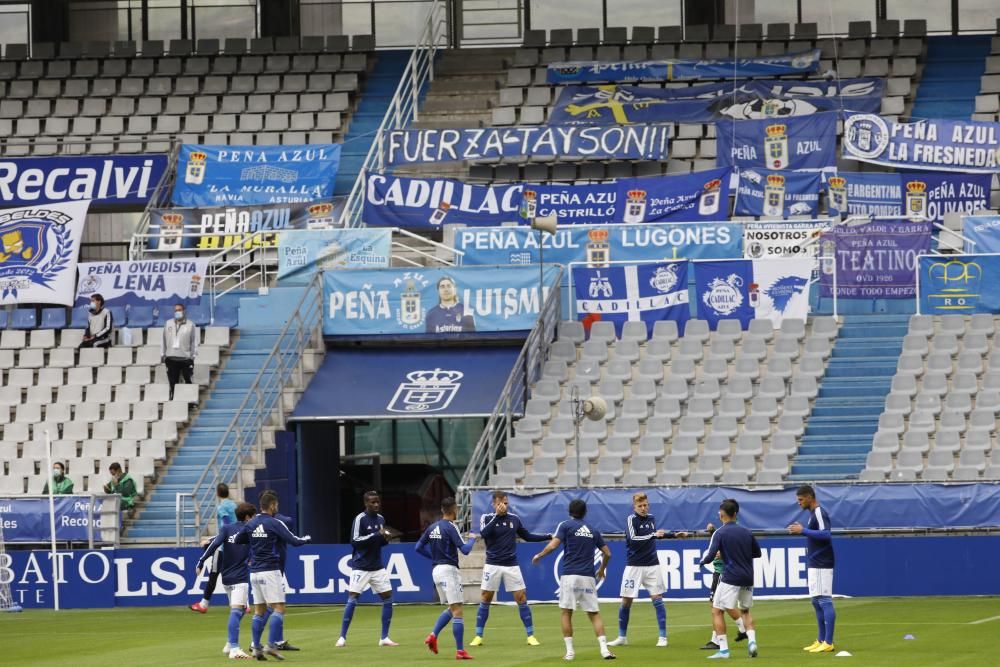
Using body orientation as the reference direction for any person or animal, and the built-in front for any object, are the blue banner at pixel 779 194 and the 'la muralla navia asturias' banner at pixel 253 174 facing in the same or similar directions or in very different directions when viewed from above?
same or similar directions

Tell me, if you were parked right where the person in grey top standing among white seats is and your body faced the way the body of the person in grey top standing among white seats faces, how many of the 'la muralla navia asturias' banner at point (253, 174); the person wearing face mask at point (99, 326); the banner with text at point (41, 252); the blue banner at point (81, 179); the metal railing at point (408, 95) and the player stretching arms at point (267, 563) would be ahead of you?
1

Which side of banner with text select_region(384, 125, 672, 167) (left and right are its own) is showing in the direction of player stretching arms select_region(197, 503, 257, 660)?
front

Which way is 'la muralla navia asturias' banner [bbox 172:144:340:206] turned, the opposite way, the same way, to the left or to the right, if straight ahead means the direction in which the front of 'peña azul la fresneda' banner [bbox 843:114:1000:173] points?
the same way

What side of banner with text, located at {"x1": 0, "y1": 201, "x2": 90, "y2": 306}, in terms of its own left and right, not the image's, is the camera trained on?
front

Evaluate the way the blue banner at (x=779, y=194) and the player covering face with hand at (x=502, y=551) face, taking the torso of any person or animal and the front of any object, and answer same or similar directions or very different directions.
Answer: same or similar directions

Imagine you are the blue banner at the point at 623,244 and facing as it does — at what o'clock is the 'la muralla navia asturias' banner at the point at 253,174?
The 'la muralla navia asturias' banner is roughly at 4 o'clock from the blue banner.

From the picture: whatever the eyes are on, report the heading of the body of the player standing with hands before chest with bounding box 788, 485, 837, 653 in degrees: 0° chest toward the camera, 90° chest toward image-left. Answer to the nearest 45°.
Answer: approximately 90°

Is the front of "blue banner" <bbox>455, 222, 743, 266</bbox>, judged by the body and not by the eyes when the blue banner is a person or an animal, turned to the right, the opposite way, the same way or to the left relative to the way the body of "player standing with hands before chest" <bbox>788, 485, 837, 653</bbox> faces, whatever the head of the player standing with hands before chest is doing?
to the left

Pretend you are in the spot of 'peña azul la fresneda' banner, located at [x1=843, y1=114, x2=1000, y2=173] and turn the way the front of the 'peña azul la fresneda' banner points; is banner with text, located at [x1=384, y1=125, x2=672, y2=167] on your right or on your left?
on your right

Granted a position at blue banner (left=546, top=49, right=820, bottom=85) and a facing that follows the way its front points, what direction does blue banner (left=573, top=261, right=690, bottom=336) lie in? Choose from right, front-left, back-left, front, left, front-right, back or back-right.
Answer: front

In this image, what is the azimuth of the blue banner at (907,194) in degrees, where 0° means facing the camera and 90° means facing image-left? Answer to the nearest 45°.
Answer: approximately 0°

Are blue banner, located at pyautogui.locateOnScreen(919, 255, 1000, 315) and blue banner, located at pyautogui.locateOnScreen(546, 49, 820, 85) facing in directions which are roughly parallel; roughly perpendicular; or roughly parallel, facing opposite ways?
roughly parallel

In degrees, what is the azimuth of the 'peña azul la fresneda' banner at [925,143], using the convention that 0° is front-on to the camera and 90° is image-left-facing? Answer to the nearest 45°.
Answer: approximately 0°

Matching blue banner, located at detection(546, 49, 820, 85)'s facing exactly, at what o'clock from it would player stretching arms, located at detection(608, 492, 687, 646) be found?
The player stretching arms is roughly at 12 o'clock from the blue banner.

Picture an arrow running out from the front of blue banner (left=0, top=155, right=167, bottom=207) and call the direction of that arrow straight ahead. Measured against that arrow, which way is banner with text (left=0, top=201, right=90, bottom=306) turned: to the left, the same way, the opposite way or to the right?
the same way

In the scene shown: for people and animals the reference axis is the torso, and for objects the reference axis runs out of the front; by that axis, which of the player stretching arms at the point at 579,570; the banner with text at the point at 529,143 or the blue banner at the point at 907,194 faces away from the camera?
the player stretching arms
